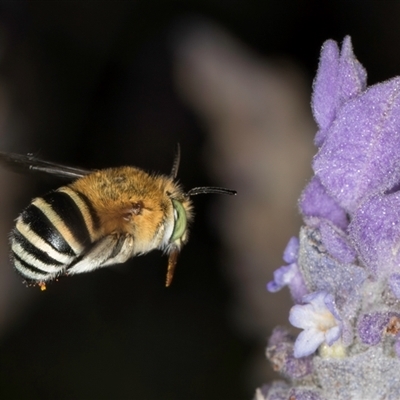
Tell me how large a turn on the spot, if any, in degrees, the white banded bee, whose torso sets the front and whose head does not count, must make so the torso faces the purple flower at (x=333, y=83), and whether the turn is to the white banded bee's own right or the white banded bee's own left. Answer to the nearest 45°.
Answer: approximately 45° to the white banded bee's own right

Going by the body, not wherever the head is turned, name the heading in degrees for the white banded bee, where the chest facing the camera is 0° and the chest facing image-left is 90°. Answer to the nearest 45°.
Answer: approximately 270°

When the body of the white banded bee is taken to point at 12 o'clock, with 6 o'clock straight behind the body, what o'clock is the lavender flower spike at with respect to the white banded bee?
The lavender flower spike is roughly at 1 o'clock from the white banded bee.

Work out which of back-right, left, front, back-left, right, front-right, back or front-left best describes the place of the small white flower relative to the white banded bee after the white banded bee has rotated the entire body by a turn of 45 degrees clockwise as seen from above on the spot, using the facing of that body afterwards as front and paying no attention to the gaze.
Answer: front
